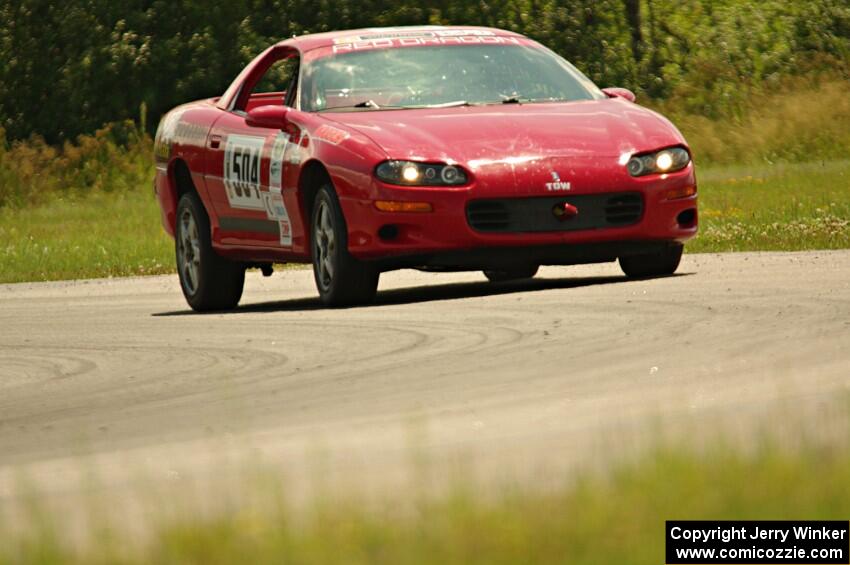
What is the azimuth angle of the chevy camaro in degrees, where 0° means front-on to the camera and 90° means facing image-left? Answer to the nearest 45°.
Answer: approximately 315°
